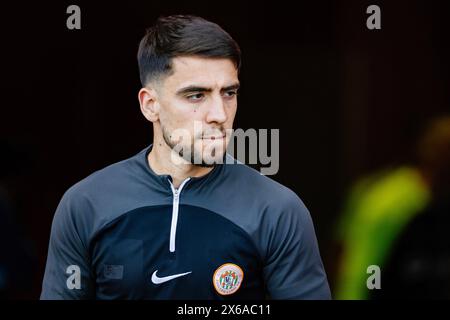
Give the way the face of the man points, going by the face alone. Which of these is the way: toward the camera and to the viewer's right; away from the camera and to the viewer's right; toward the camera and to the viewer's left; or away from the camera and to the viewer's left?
toward the camera and to the viewer's right

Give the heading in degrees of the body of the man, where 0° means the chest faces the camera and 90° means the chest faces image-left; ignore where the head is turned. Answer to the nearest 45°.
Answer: approximately 0°
